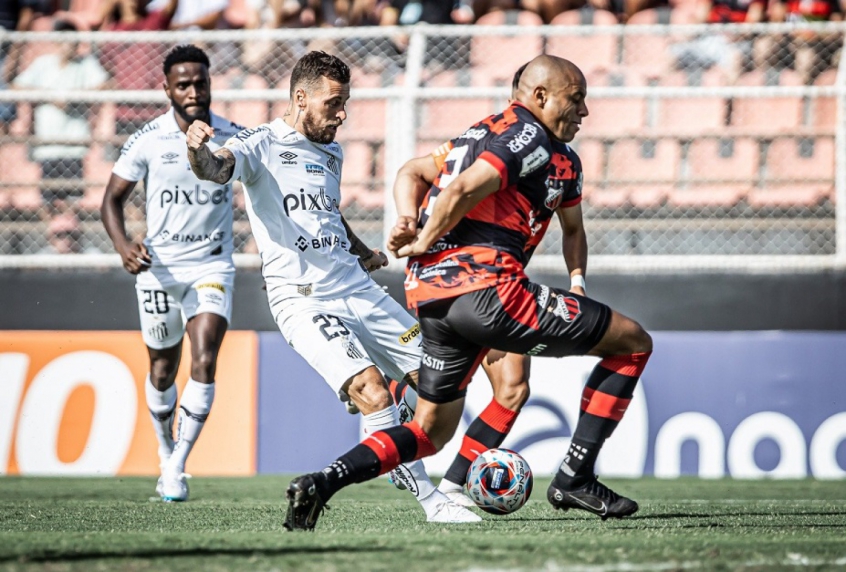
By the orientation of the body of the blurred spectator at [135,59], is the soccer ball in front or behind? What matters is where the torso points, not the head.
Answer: in front

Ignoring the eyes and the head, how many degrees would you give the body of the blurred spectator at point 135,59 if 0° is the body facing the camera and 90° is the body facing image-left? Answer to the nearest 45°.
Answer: approximately 0°

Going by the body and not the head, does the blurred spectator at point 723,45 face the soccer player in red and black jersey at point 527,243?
yes

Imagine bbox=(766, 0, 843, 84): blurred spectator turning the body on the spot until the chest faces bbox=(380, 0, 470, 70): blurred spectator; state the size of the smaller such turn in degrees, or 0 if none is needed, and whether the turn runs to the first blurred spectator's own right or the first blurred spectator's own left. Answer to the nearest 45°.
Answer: approximately 90° to the first blurred spectator's own right

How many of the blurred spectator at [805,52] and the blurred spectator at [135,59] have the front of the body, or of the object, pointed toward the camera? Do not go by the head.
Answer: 2

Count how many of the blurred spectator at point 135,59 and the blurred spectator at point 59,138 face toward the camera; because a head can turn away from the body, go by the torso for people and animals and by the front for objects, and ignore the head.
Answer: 2

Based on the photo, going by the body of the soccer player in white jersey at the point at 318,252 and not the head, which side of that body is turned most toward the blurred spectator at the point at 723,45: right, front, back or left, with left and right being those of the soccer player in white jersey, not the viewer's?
left

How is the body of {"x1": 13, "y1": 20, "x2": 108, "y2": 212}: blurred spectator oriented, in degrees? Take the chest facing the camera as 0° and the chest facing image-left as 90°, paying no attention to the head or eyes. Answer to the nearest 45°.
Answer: approximately 0°

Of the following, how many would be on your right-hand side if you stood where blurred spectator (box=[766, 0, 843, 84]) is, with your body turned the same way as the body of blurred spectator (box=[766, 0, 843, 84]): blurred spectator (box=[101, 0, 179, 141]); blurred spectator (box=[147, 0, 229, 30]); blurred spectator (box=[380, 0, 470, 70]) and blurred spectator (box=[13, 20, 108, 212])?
4

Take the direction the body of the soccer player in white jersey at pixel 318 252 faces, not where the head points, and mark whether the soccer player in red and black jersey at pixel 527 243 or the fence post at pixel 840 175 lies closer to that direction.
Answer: the soccer player in red and black jersey

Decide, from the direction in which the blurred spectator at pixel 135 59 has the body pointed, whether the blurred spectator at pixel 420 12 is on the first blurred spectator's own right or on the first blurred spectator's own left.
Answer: on the first blurred spectator's own left
